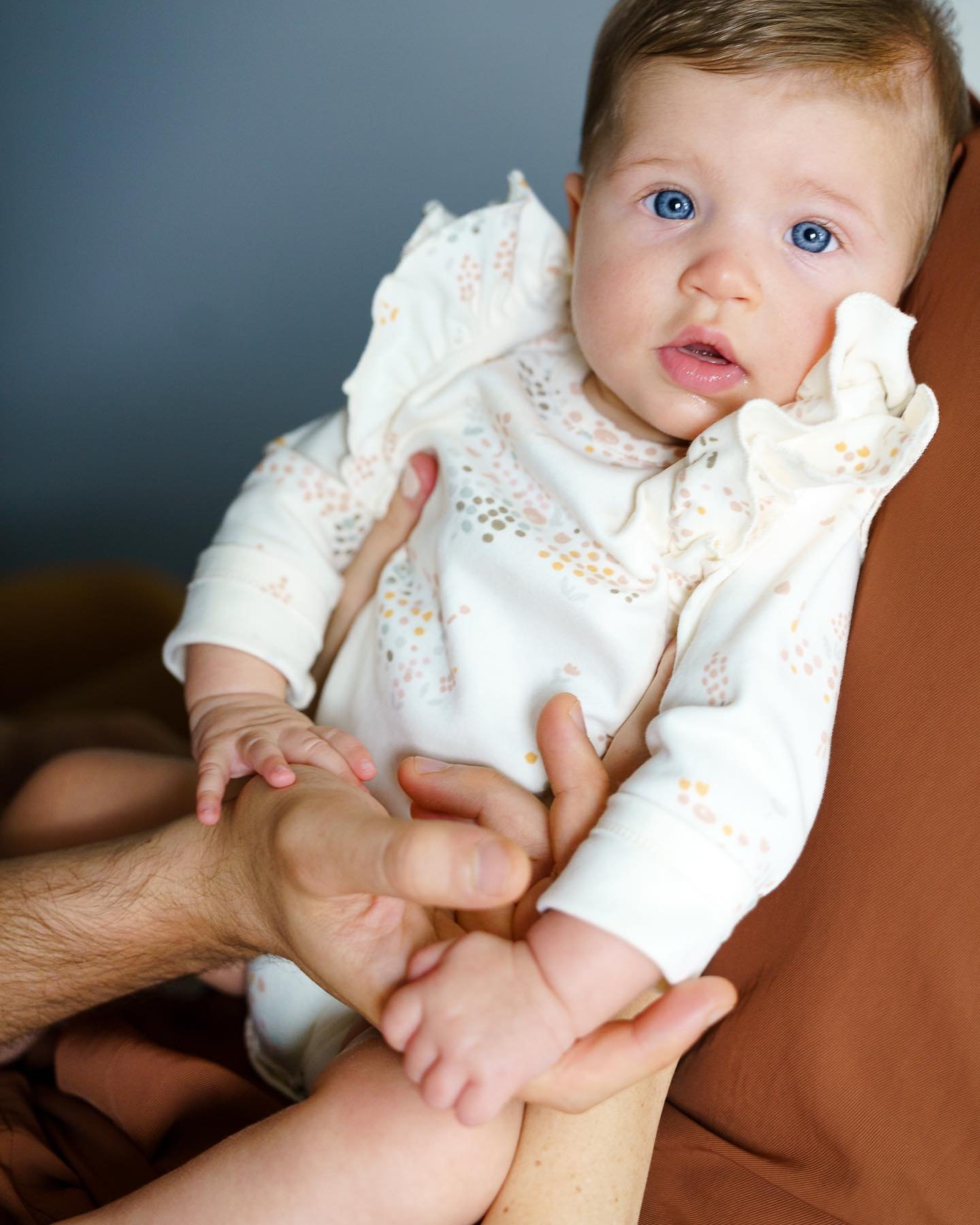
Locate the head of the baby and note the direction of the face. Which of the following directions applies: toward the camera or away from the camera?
toward the camera

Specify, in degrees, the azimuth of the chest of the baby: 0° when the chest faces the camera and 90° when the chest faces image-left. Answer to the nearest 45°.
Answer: approximately 0°
